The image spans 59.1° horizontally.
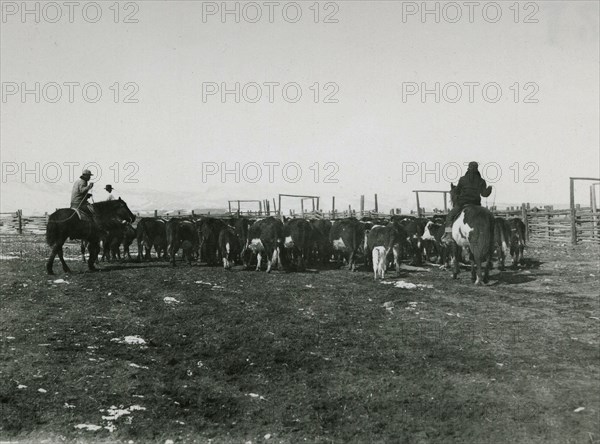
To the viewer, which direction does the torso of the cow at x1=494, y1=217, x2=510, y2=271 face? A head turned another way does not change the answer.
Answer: away from the camera

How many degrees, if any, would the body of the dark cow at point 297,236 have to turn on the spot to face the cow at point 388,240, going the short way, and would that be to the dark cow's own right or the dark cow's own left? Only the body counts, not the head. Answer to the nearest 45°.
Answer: approximately 135° to the dark cow's own right

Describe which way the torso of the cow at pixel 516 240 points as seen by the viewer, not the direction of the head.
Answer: away from the camera

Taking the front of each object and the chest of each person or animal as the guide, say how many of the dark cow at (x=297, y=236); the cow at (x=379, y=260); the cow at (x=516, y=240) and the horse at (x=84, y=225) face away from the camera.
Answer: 3

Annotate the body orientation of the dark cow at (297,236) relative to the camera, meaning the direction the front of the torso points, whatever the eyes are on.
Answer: away from the camera

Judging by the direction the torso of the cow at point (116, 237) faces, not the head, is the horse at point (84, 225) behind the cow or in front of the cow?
behind

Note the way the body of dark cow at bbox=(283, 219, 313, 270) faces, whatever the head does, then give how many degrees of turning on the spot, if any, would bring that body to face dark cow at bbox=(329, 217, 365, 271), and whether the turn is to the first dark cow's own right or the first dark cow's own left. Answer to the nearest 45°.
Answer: approximately 90° to the first dark cow's own right

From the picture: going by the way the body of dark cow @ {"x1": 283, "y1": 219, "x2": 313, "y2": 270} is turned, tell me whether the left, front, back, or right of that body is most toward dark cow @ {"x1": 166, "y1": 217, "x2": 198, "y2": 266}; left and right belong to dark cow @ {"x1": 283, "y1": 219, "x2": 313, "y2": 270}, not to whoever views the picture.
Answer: left

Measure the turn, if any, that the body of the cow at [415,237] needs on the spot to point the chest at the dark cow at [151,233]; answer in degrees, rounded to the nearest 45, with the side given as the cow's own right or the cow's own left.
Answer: approximately 45° to the cow's own left

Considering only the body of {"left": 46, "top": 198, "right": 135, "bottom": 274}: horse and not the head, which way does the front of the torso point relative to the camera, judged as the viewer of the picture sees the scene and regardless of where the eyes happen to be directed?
to the viewer's right

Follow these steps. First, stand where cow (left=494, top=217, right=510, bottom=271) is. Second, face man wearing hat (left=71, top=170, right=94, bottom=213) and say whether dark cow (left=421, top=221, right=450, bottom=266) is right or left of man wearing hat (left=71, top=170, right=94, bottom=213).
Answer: right
